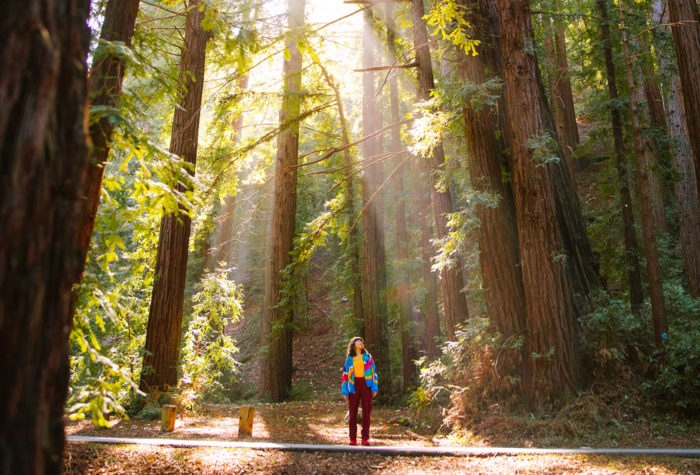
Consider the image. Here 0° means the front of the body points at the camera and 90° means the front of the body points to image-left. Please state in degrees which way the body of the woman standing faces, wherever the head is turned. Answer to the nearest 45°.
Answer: approximately 0°

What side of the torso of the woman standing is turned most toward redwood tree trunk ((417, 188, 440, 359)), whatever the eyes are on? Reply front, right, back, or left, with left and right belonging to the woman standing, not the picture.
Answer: back

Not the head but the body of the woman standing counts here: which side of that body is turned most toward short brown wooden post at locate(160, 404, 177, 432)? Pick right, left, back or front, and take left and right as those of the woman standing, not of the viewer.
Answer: right

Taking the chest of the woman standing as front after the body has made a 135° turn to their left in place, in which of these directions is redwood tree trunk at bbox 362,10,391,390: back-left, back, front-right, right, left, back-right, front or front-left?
front-left

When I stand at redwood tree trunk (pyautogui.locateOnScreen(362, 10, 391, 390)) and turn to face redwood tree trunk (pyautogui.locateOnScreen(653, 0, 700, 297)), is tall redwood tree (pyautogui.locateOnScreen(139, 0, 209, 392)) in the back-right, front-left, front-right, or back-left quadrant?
back-right

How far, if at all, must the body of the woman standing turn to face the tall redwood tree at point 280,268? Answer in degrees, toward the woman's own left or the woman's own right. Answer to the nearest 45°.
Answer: approximately 180°

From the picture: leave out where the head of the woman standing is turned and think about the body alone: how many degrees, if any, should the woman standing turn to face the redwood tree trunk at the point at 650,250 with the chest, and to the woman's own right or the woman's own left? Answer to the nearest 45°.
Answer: approximately 90° to the woman's own left

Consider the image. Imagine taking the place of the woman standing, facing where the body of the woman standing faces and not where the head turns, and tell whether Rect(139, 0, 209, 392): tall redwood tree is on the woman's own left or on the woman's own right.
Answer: on the woman's own right
